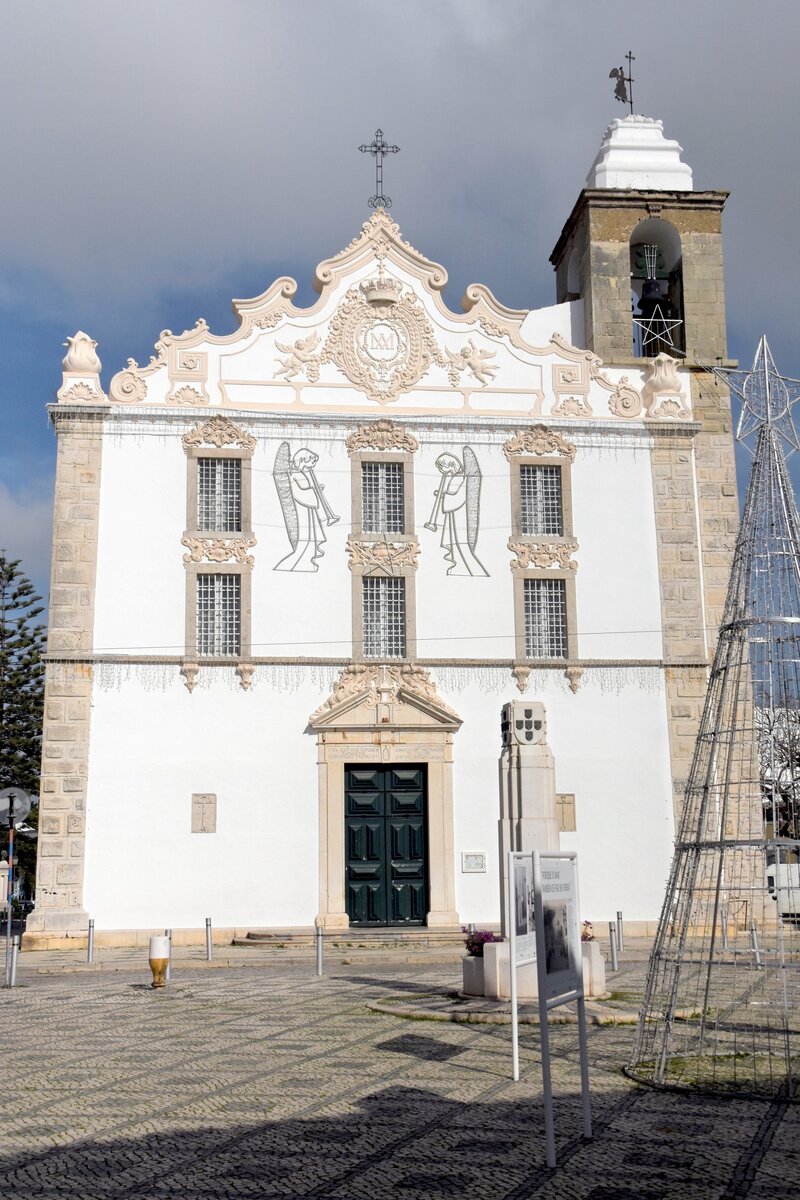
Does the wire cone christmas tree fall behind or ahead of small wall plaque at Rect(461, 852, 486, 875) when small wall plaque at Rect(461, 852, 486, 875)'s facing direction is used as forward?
ahead

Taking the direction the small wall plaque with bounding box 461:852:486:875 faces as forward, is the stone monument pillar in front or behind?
in front

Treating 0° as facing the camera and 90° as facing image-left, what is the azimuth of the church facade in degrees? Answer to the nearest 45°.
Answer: approximately 0°

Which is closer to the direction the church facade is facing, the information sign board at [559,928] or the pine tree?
the information sign board

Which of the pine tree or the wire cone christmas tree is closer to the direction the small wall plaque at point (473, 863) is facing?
the wire cone christmas tree

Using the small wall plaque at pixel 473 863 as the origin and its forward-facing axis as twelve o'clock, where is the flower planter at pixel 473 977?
The flower planter is roughly at 12 o'clock from the small wall plaque.

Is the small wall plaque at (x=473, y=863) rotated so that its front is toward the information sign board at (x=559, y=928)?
yes

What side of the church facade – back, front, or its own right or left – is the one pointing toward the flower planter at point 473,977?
front

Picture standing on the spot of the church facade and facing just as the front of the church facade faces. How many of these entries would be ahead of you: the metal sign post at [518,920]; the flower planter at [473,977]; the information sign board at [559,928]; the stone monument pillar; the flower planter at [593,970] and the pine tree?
5

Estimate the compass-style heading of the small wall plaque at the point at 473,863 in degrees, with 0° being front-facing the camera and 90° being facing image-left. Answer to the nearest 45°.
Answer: approximately 0°

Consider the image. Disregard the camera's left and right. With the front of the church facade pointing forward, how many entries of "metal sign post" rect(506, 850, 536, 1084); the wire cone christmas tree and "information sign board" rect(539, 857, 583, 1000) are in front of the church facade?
3

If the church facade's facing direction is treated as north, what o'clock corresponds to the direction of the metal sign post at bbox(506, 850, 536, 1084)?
The metal sign post is roughly at 12 o'clock from the church facade.

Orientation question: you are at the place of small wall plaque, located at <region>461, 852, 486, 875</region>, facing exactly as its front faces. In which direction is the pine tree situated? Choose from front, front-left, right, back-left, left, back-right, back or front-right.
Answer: back-right

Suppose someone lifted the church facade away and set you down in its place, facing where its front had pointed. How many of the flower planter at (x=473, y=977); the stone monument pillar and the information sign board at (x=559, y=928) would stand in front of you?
3
